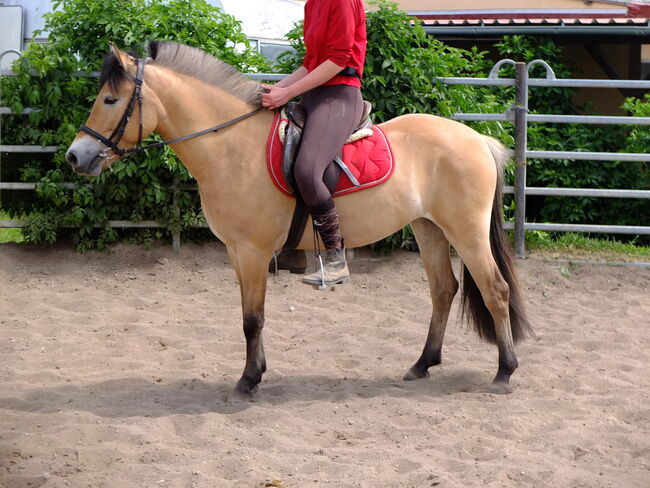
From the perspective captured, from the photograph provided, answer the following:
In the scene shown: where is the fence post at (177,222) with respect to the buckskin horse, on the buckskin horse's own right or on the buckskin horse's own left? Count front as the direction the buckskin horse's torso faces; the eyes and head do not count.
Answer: on the buckskin horse's own right

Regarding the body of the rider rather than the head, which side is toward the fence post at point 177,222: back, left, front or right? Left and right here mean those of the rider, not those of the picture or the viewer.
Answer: right

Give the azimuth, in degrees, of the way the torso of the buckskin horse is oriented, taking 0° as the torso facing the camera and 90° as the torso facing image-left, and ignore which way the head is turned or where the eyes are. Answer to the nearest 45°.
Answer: approximately 90°

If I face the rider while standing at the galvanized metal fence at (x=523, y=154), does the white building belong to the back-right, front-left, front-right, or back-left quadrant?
back-right

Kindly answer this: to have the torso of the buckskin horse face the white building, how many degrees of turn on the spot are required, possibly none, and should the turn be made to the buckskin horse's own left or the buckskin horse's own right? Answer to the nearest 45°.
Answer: approximately 90° to the buckskin horse's own right

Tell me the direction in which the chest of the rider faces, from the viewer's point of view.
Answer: to the viewer's left
